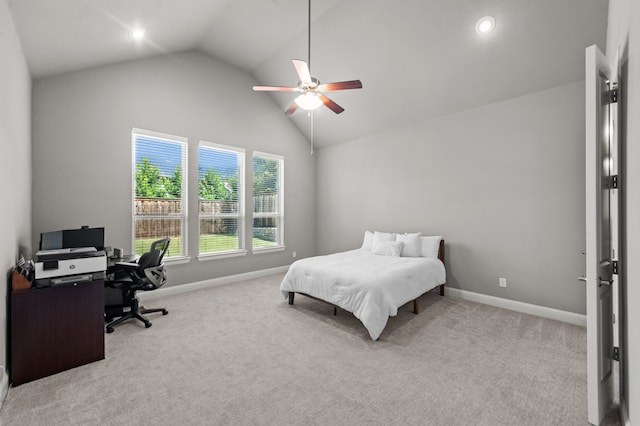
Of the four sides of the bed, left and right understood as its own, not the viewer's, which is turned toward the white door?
left

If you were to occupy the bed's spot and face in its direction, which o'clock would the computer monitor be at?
The computer monitor is roughly at 1 o'clock from the bed.

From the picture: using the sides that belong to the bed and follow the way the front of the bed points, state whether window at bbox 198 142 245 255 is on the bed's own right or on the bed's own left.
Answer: on the bed's own right

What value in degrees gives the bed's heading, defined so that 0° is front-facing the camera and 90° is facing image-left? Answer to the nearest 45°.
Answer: approximately 45°

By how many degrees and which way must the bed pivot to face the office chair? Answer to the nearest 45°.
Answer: approximately 45° to its right

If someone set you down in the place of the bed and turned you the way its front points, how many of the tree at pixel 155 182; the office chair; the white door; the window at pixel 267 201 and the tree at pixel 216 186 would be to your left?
1

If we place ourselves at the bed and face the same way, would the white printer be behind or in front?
in front

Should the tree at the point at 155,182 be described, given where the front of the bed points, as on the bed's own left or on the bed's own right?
on the bed's own right

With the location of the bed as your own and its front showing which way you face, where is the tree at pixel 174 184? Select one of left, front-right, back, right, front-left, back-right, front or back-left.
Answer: front-right

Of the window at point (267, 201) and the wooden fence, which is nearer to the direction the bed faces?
the wooden fence

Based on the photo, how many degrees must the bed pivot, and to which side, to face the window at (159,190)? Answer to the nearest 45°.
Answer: approximately 45° to its right

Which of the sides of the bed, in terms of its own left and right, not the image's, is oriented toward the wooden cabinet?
front

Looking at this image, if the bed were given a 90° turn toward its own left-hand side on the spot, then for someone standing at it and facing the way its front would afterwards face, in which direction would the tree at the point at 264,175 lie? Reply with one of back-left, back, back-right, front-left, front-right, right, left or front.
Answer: back

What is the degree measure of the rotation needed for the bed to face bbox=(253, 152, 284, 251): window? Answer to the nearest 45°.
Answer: approximately 90° to its right
